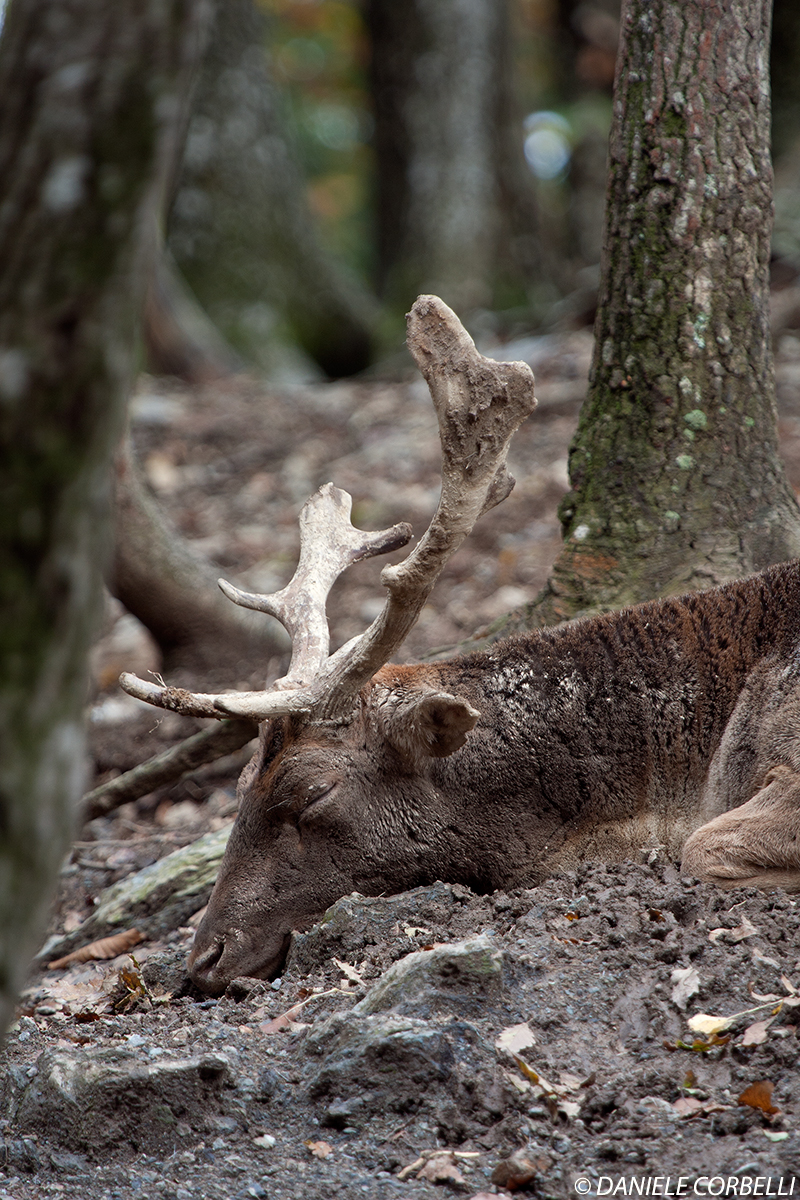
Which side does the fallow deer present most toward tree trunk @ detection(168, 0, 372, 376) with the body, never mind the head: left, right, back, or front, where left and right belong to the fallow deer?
right

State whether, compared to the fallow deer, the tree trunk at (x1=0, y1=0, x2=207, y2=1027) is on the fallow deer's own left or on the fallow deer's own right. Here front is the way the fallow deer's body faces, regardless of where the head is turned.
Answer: on the fallow deer's own left

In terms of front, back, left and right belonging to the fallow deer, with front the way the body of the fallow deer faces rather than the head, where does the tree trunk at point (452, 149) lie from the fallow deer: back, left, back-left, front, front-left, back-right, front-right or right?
right

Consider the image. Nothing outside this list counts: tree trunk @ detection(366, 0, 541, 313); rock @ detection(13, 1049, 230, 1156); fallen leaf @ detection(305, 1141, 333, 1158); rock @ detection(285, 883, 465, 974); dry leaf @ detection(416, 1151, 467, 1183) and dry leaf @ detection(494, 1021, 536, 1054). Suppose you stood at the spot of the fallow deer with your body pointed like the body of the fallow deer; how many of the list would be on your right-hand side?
1

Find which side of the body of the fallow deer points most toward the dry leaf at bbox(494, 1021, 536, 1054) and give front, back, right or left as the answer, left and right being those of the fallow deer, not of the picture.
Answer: left

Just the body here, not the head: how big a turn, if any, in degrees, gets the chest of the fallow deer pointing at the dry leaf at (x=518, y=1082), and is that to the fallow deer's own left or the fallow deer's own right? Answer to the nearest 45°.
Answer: approximately 90° to the fallow deer's own left

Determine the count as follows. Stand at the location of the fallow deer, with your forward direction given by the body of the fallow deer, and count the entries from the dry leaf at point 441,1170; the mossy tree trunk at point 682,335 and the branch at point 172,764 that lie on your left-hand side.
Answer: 1

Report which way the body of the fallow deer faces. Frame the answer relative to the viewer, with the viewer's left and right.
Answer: facing to the left of the viewer

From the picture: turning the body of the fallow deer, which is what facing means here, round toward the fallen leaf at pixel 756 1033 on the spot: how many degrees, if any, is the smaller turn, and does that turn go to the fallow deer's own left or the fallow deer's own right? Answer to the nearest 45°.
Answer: approximately 90° to the fallow deer's own left

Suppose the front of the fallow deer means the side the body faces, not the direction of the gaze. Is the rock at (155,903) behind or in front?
in front

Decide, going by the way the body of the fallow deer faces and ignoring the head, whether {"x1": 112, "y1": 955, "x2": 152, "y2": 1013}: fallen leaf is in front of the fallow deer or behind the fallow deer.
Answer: in front
